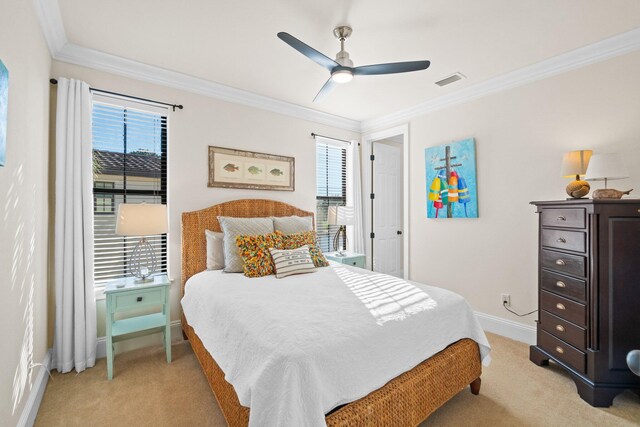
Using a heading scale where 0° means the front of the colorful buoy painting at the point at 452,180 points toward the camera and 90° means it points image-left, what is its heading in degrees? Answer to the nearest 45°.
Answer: approximately 45°

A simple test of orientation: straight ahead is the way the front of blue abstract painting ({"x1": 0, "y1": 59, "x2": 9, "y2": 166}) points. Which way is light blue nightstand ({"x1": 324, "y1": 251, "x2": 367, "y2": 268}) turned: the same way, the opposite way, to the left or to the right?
to the right

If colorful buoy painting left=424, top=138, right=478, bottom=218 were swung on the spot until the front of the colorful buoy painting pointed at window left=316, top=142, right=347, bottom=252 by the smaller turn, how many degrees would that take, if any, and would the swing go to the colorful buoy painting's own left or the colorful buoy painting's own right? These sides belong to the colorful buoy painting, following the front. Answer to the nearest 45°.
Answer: approximately 45° to the colorful buoy painting's own right

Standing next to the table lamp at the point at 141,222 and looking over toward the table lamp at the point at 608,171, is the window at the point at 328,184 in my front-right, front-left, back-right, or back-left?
front-left

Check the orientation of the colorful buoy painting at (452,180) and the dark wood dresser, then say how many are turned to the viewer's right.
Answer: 0

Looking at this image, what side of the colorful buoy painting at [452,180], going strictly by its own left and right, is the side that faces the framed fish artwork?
front

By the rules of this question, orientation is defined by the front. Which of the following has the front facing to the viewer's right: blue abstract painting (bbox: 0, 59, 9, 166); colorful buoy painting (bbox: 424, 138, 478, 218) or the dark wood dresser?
blue abstract painting (bbox: 0, 59, 9, 166)

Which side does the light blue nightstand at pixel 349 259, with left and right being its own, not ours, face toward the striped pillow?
right

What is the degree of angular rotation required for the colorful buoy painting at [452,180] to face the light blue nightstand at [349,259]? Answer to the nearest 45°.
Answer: approximately 45° to its right

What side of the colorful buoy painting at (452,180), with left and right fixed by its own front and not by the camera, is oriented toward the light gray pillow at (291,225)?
front

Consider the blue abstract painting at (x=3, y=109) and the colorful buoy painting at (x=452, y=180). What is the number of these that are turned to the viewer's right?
1

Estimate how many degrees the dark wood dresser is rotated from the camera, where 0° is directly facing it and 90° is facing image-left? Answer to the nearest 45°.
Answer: approximately 45°

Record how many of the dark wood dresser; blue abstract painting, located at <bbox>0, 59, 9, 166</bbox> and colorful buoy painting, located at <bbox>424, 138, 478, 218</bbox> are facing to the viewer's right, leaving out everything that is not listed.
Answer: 1

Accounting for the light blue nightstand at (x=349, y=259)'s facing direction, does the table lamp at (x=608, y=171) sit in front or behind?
in front

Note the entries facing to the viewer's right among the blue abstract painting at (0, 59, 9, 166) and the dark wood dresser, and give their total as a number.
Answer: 1

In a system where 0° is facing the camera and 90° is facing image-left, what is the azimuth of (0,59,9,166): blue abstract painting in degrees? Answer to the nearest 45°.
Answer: approximately 270°

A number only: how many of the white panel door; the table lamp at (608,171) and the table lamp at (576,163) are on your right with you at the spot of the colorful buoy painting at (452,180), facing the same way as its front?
1

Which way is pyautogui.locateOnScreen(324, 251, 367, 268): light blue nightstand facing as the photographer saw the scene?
facing the viewer and to the right of the viewer
